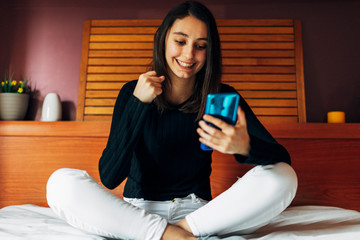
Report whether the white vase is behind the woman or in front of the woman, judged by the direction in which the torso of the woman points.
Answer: behind

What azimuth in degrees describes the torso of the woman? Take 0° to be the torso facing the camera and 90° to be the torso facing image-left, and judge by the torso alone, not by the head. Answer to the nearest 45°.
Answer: approximately 0°

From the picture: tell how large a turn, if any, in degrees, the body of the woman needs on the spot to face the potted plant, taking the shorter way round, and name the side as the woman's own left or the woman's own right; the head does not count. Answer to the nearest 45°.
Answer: approximately 135° to the woman's own right

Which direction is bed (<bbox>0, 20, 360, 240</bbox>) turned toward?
toward the camera

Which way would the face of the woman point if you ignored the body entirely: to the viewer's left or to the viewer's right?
to the viewer's right

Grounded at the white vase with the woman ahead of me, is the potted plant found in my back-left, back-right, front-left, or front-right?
back-right
